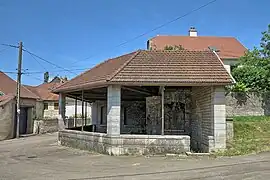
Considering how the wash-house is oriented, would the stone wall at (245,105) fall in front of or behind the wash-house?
behind

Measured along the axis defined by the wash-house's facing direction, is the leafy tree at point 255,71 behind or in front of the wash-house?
behind

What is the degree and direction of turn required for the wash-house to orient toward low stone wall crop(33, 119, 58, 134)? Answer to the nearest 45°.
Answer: approximately 135° to its right

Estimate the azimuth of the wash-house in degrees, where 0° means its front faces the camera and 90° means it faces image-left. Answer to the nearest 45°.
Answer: approximately 0°

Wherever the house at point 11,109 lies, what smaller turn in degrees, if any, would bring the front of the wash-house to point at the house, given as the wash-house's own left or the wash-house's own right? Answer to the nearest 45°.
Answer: approximately 135° to the wash-house's own right
